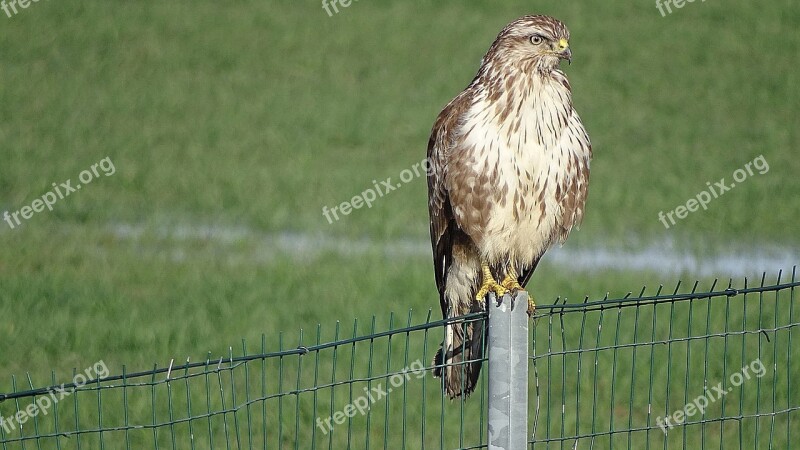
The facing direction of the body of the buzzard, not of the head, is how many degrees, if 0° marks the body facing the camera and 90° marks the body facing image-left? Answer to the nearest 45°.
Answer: approximately 315°
